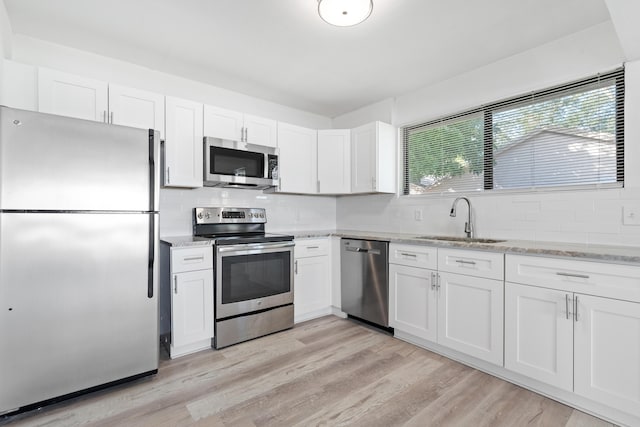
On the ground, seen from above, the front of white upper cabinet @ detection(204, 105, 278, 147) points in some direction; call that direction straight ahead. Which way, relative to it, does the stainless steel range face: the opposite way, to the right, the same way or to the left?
the same way

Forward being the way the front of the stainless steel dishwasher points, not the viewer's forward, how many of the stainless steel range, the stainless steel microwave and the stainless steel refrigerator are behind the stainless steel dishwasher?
0

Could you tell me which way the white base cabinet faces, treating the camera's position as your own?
facing the viewer and to the right of the viewer

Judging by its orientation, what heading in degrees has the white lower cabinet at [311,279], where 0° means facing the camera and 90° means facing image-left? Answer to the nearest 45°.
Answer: approximately 315°

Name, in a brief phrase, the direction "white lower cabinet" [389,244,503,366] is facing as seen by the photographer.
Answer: facing the viewer and to the left of the viewer

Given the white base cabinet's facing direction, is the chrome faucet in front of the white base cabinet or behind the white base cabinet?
in front

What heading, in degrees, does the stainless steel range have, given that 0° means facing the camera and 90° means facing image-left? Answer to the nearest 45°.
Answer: approximately 315°

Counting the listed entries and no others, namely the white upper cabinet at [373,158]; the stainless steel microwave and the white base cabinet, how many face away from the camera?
0

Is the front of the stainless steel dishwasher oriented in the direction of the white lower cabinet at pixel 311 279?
no

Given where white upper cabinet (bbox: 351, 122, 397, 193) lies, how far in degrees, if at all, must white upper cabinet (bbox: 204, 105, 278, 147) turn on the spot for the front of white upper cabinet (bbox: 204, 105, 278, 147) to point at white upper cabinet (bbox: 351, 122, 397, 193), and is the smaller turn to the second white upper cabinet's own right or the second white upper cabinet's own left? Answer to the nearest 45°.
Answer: approximately 45° to the second white upper cabinet's own left

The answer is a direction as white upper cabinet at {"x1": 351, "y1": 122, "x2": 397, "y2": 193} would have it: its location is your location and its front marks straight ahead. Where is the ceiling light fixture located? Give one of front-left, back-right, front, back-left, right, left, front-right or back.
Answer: front-left

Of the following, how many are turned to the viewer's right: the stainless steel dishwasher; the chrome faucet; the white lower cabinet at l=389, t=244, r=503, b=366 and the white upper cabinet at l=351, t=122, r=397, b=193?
0

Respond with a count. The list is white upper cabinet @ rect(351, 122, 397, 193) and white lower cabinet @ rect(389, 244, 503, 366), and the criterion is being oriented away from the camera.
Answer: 0

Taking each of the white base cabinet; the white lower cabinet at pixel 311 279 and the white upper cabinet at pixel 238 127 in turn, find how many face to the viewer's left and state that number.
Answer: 0
